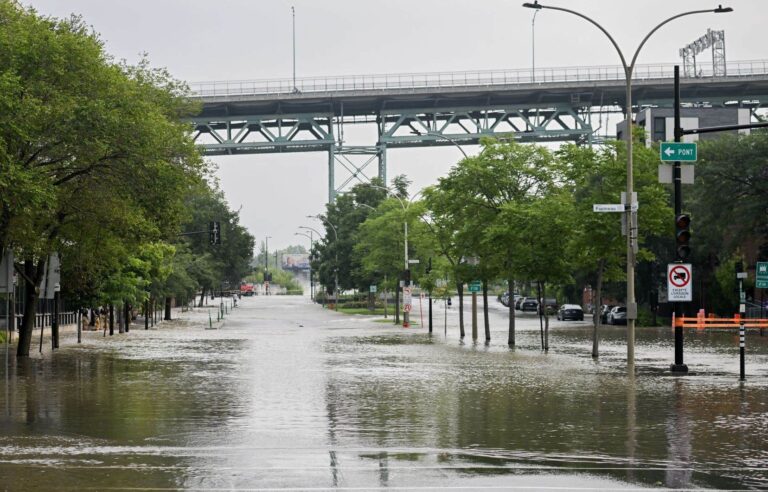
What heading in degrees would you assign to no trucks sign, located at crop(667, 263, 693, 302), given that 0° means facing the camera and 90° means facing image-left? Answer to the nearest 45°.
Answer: approximately 0°

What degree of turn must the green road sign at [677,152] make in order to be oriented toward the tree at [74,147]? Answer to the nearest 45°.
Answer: approximately 90° to its right
